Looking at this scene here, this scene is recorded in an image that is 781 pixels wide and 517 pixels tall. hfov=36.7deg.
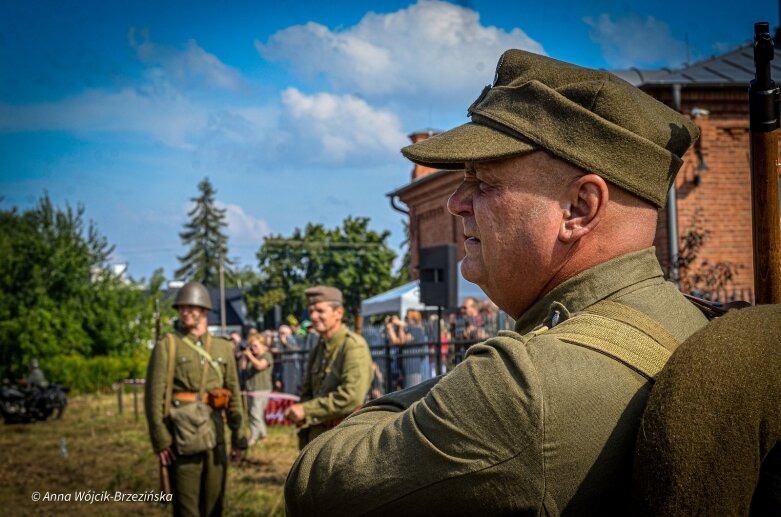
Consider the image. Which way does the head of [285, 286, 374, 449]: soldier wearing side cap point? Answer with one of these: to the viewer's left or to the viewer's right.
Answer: to the viewer's left

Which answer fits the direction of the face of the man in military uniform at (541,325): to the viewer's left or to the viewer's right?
to the viewer's left

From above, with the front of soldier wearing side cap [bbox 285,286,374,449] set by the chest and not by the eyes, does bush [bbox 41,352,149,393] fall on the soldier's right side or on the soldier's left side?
on the soldier's right side

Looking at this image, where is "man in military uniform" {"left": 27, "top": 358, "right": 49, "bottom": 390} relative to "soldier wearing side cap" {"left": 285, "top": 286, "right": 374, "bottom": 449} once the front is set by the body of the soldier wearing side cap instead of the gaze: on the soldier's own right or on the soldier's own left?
on the soldier's own right

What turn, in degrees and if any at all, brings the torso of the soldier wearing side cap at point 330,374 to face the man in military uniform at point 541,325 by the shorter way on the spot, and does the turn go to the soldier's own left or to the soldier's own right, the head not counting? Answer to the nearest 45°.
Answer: approximately 45° to the soldier's own left

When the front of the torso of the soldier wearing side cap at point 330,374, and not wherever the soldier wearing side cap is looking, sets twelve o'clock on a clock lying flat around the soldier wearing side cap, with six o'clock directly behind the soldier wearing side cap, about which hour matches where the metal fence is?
The metal fence is roughly at 5 o'clock from the soldier wearing side cap.

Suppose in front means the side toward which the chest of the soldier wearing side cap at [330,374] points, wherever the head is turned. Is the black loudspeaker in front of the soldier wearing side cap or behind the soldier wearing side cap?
behind

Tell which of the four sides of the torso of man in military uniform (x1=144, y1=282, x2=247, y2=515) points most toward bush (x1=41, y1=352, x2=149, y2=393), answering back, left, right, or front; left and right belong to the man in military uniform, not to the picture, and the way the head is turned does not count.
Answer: back

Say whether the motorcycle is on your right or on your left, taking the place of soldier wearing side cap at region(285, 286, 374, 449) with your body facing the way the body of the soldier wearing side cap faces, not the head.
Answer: on your right

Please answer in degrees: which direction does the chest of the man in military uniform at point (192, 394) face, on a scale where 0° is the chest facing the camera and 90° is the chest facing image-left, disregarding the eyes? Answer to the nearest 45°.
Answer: approximately 0°

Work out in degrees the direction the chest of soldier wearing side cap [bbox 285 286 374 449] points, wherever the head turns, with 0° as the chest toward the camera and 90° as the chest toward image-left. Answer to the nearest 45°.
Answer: approximately 45°

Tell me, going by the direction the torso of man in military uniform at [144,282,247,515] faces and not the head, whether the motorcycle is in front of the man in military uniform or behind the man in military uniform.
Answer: behind
